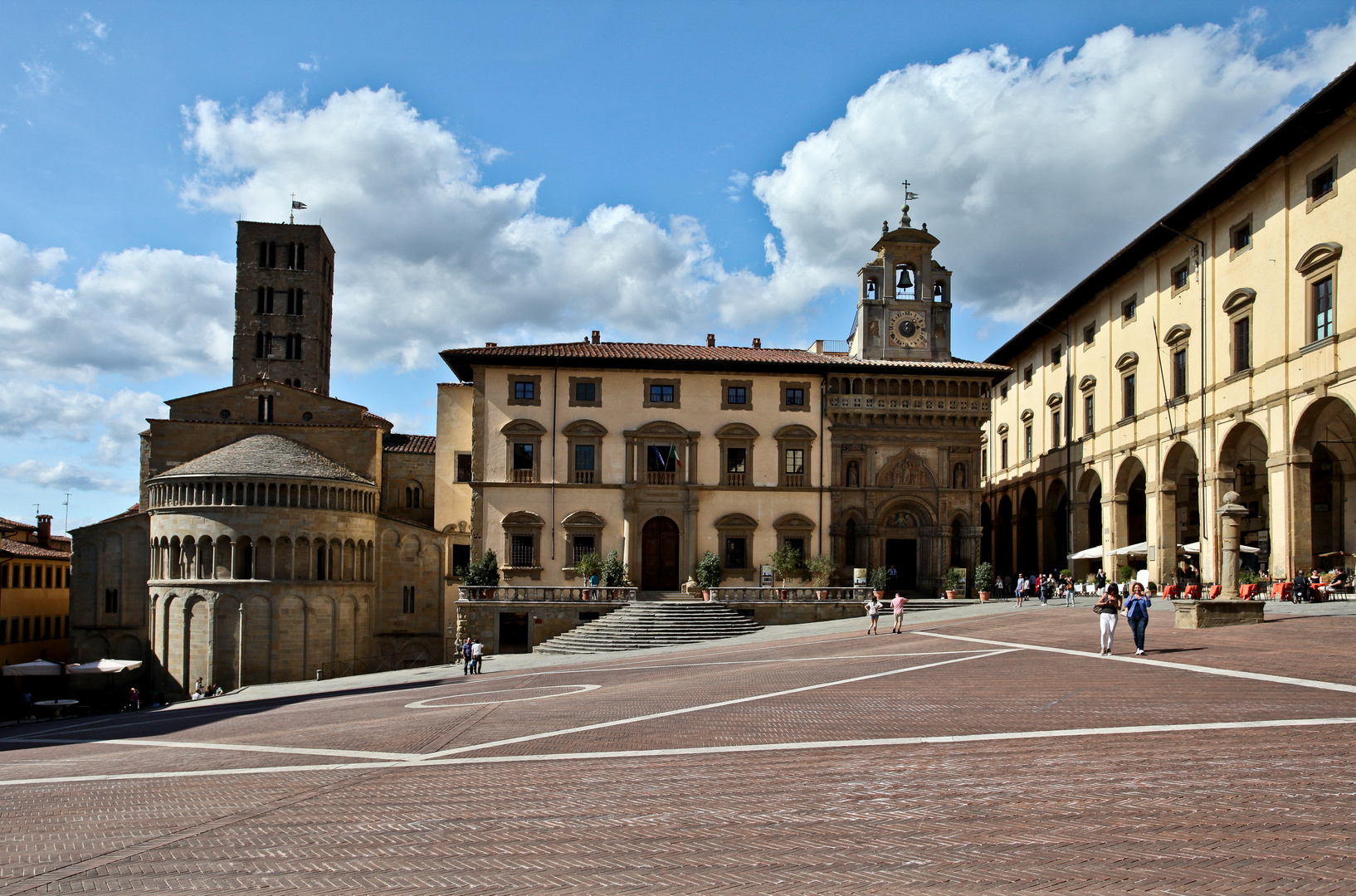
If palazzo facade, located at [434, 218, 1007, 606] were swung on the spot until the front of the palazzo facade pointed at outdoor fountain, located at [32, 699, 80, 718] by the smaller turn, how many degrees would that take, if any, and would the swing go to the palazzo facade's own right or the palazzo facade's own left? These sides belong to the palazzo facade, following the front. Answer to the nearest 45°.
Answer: approximately 90° to the palazzo facade's own right

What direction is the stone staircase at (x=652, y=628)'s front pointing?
toward the camera

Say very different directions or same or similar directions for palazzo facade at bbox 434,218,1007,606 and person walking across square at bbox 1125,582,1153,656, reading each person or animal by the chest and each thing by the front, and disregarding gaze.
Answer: same or similar directions

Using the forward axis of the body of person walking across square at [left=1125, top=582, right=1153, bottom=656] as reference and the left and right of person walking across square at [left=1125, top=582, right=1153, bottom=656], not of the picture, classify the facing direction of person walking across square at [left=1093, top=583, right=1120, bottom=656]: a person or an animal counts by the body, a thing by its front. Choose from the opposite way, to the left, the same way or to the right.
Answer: the same way

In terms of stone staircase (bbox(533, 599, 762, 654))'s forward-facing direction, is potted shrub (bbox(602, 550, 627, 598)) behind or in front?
behind

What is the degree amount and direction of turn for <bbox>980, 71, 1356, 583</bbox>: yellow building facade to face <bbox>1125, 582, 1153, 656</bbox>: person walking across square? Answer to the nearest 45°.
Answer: approximately 45° to its left

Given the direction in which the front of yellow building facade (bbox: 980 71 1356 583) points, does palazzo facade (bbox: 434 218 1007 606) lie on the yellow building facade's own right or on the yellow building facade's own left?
on the yellow building facade's own right

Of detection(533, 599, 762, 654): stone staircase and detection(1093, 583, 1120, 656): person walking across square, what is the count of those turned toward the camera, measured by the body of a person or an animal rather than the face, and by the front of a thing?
2

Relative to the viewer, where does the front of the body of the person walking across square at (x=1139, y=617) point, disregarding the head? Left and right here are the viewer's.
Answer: facing the viewer

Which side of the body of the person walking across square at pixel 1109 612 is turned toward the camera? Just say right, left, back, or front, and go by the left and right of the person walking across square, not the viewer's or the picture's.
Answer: front

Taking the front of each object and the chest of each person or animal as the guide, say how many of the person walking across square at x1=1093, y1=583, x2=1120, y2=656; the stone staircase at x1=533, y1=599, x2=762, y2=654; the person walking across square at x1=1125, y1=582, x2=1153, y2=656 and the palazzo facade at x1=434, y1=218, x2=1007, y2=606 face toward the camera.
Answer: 4

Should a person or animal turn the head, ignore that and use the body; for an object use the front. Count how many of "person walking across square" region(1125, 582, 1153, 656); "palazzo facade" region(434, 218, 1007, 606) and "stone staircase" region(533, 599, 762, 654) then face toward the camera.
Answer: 3
